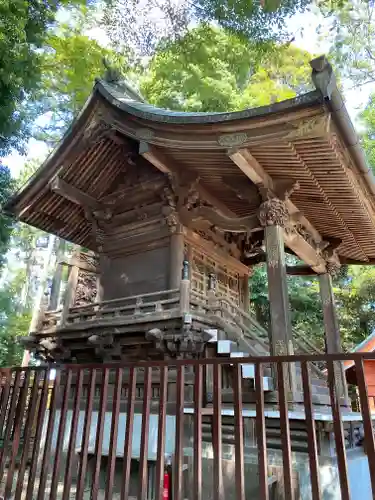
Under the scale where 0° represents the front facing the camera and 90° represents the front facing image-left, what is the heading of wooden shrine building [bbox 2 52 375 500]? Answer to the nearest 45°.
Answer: approximately 315°
